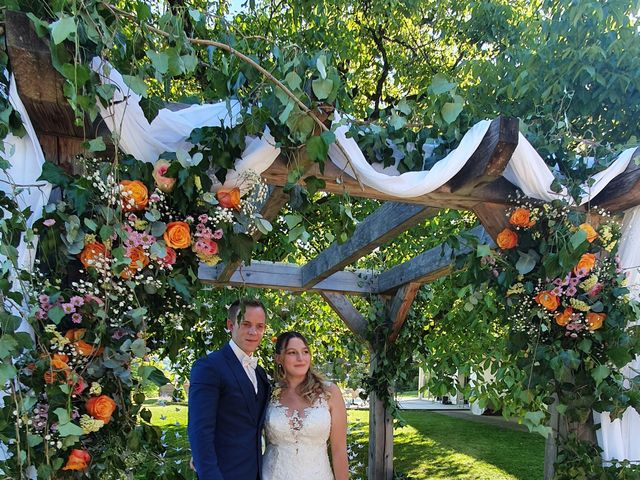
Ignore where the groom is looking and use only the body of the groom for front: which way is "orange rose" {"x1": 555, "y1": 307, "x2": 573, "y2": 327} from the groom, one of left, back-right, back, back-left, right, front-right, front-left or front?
front-left

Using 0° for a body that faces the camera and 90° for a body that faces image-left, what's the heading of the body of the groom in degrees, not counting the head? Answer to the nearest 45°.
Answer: approximately 315°

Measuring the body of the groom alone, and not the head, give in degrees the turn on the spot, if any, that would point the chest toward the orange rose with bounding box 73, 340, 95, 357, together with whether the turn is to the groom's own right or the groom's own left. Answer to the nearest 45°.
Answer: approximately 90° to the groom's own right

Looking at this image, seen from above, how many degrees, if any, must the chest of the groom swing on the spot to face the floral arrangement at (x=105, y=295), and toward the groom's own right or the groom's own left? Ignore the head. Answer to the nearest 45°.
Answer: approximately 90° to the groom's own right

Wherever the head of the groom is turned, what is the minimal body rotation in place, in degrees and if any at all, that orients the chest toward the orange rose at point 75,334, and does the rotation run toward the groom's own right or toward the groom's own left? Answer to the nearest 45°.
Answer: approximately 90° to the groom's own right

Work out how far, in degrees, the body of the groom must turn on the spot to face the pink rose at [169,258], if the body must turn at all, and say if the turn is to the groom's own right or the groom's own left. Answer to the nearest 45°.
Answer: approximately 45° to the groom's own right

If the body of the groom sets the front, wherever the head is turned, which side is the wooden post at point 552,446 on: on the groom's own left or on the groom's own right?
on the groom's own left

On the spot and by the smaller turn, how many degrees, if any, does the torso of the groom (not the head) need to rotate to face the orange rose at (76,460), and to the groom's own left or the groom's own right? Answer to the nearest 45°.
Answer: approximately 90° to the groom's own right
